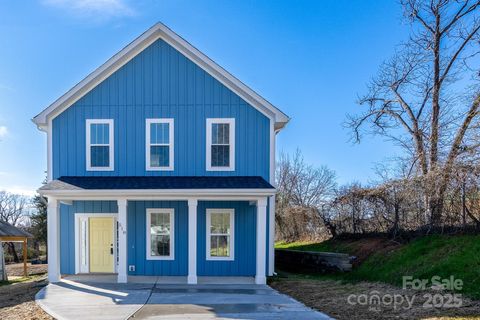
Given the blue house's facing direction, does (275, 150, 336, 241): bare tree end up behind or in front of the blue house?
behind

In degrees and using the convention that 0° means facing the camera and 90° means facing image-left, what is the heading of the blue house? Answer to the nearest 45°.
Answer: approximately 0°
